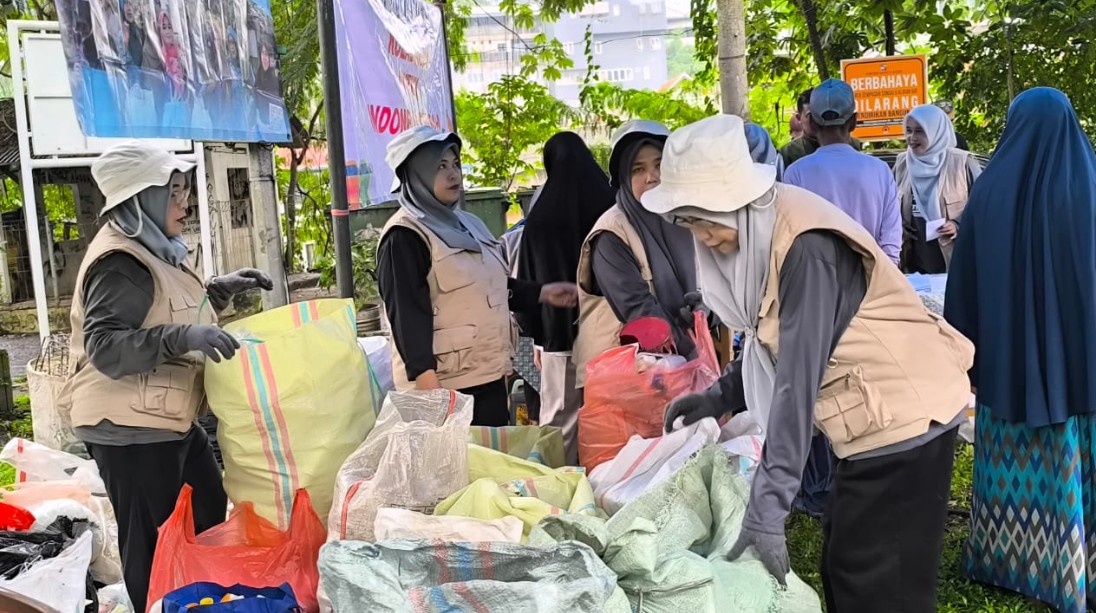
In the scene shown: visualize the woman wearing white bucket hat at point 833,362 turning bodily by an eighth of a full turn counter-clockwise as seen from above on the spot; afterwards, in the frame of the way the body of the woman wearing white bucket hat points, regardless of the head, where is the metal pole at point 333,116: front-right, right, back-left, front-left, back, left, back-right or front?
right

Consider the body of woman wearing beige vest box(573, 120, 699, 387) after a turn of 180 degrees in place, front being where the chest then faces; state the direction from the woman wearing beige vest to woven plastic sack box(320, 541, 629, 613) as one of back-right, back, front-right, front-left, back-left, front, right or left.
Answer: back-left

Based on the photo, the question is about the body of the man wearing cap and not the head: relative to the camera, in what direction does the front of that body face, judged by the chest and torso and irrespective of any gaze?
away from the camera

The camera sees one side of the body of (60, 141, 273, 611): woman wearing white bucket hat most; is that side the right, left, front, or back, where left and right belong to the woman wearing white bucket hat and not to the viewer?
right

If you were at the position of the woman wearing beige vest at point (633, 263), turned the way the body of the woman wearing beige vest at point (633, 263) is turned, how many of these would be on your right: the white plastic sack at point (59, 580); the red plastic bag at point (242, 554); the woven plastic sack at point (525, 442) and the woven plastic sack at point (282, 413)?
4

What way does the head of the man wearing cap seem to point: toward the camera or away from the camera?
away from the camera

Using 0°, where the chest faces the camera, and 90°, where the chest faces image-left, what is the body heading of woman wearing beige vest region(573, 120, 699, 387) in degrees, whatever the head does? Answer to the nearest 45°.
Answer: approximately 315°

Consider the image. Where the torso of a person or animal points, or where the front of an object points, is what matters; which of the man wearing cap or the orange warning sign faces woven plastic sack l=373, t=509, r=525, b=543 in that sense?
the orange warning sign

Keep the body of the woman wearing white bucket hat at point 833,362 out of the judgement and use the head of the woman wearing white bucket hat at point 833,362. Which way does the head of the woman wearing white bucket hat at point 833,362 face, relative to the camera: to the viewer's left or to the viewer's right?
to the viewer's left
